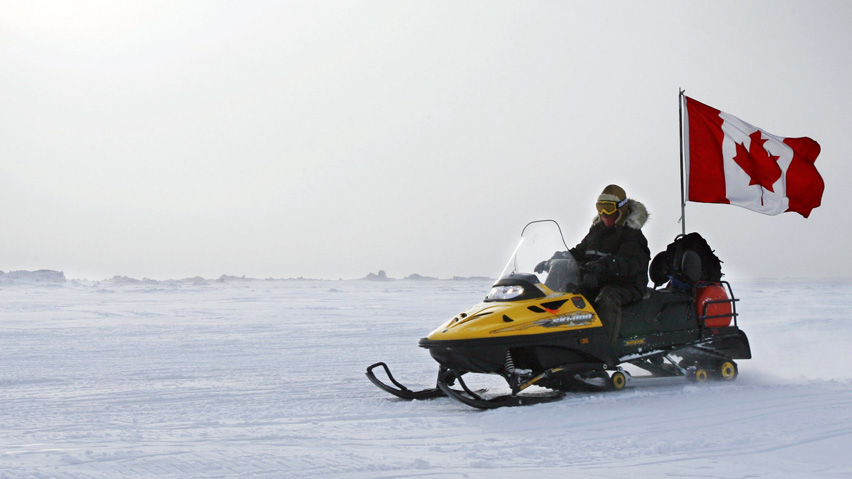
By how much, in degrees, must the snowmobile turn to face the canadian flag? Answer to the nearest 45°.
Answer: approximately 180°

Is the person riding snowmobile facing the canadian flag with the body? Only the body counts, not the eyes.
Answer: no

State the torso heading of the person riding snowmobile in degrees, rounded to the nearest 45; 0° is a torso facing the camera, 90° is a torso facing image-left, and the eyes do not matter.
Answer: approximately 45°

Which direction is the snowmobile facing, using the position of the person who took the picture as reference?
facing the viewer and to the left of the viewer

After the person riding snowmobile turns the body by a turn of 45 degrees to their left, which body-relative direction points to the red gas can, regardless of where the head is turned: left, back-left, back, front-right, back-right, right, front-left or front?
back-left

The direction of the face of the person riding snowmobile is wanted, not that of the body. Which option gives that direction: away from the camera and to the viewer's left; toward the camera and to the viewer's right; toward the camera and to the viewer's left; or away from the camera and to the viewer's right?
toward the camera and to the viewer's left
